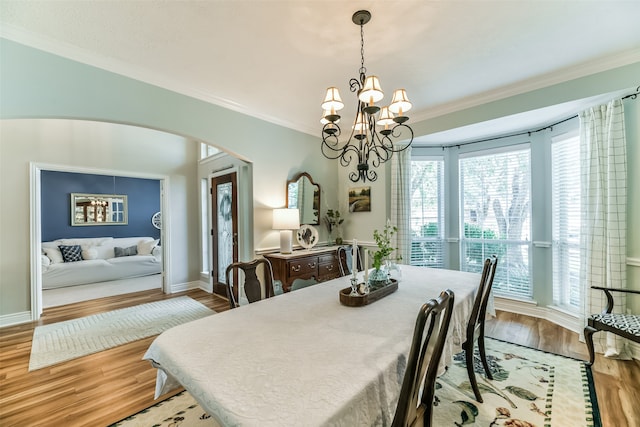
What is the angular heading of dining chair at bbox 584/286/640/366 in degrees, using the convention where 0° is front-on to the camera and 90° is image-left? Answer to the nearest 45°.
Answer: approximately 45°

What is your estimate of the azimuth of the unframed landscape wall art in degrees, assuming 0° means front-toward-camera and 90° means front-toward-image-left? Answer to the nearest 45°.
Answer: approximately 0°

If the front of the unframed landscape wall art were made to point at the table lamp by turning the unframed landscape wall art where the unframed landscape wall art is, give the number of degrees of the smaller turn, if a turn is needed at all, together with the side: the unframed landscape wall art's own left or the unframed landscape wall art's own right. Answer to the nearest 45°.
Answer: approximately 45° to the unframed landscape wall art's own right

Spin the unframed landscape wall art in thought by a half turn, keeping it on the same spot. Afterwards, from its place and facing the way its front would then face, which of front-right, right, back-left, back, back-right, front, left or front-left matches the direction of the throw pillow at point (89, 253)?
left

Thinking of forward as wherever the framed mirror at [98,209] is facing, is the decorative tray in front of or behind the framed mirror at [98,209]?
in front

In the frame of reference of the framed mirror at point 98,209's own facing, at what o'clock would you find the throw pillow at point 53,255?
The throw pillow is roughly at 1 o'clock from the framed mirror.

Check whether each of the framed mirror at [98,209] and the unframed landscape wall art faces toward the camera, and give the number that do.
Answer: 2

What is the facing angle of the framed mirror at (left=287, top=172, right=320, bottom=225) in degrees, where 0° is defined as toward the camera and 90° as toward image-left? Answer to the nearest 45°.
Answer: approximately 315°

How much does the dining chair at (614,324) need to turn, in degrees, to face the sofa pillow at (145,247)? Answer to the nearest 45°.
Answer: approximately 45° to its right

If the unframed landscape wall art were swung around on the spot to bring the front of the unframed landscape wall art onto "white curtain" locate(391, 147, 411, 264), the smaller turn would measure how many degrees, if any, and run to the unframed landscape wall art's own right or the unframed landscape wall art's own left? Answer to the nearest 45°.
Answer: approximately 45° to the unframed landscape wall art's own left

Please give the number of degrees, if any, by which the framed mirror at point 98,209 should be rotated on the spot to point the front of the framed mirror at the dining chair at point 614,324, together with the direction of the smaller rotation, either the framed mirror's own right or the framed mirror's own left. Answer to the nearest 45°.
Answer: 0° — it already faces it
